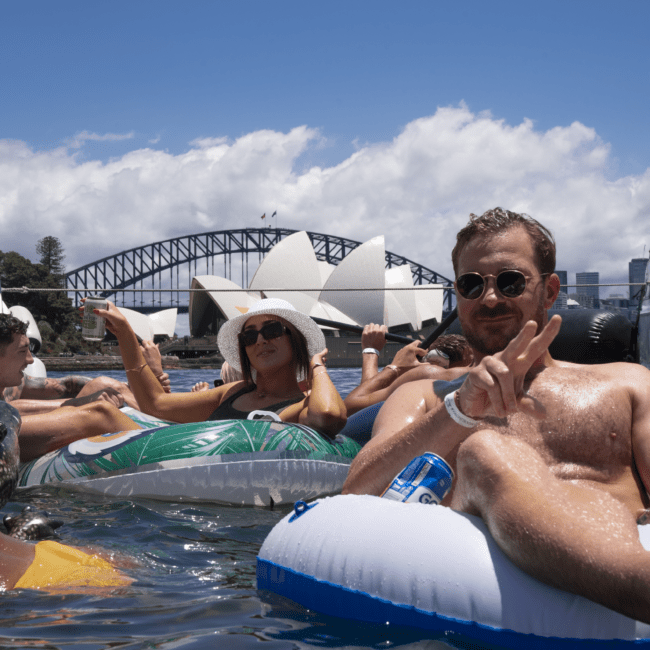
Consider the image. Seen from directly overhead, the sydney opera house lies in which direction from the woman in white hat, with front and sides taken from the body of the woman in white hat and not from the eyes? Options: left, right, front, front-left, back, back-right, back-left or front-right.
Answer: back

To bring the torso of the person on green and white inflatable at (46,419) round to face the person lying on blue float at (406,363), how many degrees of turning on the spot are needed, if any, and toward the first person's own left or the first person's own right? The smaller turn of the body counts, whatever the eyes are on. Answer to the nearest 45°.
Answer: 0° — they already face them

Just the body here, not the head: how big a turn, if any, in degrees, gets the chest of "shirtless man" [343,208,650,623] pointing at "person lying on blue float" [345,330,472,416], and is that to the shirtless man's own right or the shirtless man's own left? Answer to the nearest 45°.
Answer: approximately 180°

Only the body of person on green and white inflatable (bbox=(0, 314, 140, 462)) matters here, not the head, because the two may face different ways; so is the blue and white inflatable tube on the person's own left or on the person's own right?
on the person's own right

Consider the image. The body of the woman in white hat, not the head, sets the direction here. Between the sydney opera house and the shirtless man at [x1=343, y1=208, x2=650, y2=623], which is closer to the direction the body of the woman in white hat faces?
the shirtless man

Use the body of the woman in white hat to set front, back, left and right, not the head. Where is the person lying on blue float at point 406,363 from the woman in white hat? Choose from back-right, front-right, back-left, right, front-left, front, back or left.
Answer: back-left

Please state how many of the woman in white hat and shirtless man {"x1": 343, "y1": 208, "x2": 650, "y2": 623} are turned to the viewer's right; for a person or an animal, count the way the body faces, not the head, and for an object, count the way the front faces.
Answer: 0

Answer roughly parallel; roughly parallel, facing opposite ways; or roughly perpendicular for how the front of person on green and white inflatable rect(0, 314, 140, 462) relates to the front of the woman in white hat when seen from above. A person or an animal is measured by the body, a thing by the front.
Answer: roughly perpendicular

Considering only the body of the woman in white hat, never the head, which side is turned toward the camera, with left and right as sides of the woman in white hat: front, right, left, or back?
front

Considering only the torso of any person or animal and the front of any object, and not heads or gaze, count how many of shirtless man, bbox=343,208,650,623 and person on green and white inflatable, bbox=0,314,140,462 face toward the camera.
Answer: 1

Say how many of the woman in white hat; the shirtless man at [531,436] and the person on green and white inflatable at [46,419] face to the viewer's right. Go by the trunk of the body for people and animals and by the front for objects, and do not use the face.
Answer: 1

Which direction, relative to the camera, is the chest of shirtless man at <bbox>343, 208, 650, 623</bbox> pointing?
toward the camera

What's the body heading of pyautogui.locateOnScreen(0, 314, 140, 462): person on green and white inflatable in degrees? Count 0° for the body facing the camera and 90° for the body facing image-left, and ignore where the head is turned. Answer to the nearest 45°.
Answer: approximately 270°
